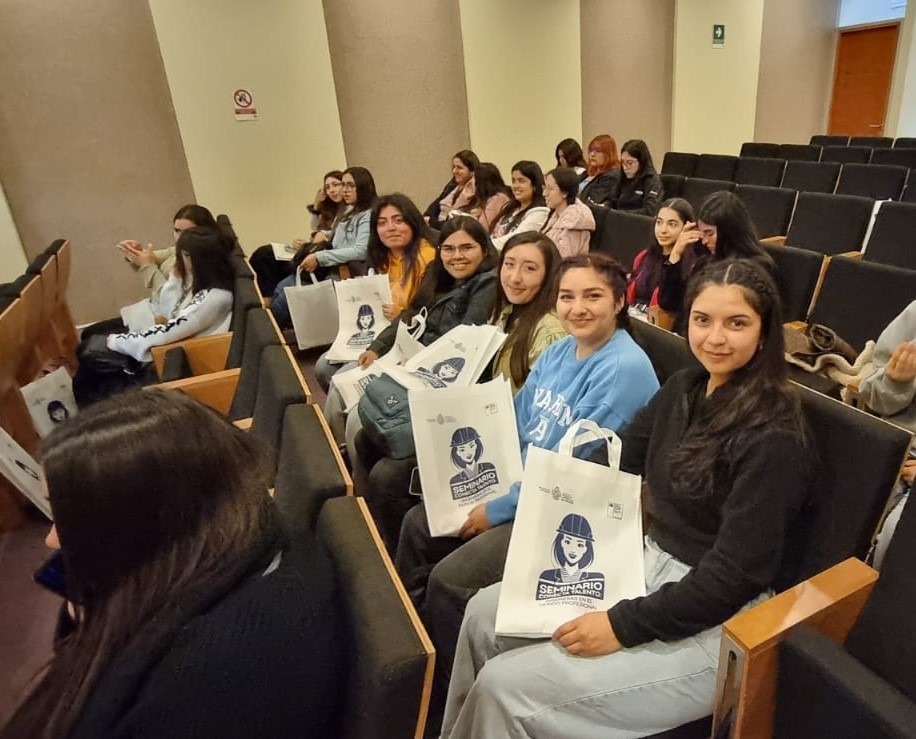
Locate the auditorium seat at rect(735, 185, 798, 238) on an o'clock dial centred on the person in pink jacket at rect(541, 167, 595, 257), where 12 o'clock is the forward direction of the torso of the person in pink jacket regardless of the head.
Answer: The auditorium seat is roughly at 5 o'clock from the person in pink jacket.

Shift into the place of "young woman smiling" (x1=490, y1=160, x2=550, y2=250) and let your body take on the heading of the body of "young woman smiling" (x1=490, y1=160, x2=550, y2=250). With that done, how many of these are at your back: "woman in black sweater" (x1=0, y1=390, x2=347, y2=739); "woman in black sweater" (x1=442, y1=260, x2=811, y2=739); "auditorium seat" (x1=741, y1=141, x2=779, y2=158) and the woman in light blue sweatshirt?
1

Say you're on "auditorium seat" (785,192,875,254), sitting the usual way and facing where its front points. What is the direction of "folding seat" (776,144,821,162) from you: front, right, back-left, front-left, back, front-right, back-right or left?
back-right

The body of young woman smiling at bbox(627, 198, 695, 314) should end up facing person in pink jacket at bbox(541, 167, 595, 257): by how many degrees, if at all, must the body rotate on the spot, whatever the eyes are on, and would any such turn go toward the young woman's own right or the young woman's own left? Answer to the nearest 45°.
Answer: approximately 90° to the young woman's own right

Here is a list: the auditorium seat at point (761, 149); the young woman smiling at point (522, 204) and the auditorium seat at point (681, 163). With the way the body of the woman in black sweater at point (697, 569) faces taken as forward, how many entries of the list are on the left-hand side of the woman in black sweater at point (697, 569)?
0

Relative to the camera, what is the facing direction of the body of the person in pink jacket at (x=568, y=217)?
to the viewer's left

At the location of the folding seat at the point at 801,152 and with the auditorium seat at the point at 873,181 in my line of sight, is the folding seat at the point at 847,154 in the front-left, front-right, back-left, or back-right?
front-left

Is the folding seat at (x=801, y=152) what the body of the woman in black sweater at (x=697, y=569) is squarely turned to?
no

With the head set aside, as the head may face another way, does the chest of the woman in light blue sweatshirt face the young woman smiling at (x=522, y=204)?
no

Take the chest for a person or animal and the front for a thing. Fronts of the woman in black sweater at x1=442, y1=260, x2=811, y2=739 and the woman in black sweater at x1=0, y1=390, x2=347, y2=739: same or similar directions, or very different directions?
same or similar directions

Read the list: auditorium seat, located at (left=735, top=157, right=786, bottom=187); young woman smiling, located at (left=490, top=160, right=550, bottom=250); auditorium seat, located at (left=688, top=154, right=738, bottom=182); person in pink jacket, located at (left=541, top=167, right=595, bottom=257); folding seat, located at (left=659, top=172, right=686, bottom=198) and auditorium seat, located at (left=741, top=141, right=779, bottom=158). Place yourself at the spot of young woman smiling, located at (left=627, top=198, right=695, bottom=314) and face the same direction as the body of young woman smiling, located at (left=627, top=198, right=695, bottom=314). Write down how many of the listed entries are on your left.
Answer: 0

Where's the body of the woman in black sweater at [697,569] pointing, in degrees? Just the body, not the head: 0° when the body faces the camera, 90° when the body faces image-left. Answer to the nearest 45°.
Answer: approximately 45°

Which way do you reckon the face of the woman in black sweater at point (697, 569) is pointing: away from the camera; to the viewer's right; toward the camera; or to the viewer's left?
toward the camera

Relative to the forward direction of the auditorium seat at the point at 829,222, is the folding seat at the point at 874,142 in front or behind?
behind

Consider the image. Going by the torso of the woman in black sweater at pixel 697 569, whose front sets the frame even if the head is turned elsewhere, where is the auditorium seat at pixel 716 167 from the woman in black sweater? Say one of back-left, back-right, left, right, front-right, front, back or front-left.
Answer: back-right

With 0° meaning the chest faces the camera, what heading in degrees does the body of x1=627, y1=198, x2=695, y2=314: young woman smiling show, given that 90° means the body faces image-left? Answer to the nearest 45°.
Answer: approximately 45°

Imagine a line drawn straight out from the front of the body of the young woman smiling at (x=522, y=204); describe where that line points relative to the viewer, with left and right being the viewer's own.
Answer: facing the viewer and to the left of the viewer

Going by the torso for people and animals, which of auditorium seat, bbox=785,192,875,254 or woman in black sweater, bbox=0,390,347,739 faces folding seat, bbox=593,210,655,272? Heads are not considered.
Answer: the auditorium seat

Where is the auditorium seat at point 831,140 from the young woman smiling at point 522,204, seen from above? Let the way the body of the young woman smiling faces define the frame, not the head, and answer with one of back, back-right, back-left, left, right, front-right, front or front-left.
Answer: back

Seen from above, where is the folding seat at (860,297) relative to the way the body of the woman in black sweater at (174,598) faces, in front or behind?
behind

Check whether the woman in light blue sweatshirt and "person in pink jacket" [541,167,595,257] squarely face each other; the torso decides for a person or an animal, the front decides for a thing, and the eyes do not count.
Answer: no

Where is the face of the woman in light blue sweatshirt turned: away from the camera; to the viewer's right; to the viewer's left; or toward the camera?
toward the camera
